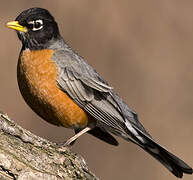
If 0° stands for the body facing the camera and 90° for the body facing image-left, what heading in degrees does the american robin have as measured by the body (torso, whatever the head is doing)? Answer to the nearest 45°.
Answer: approximately 90°
